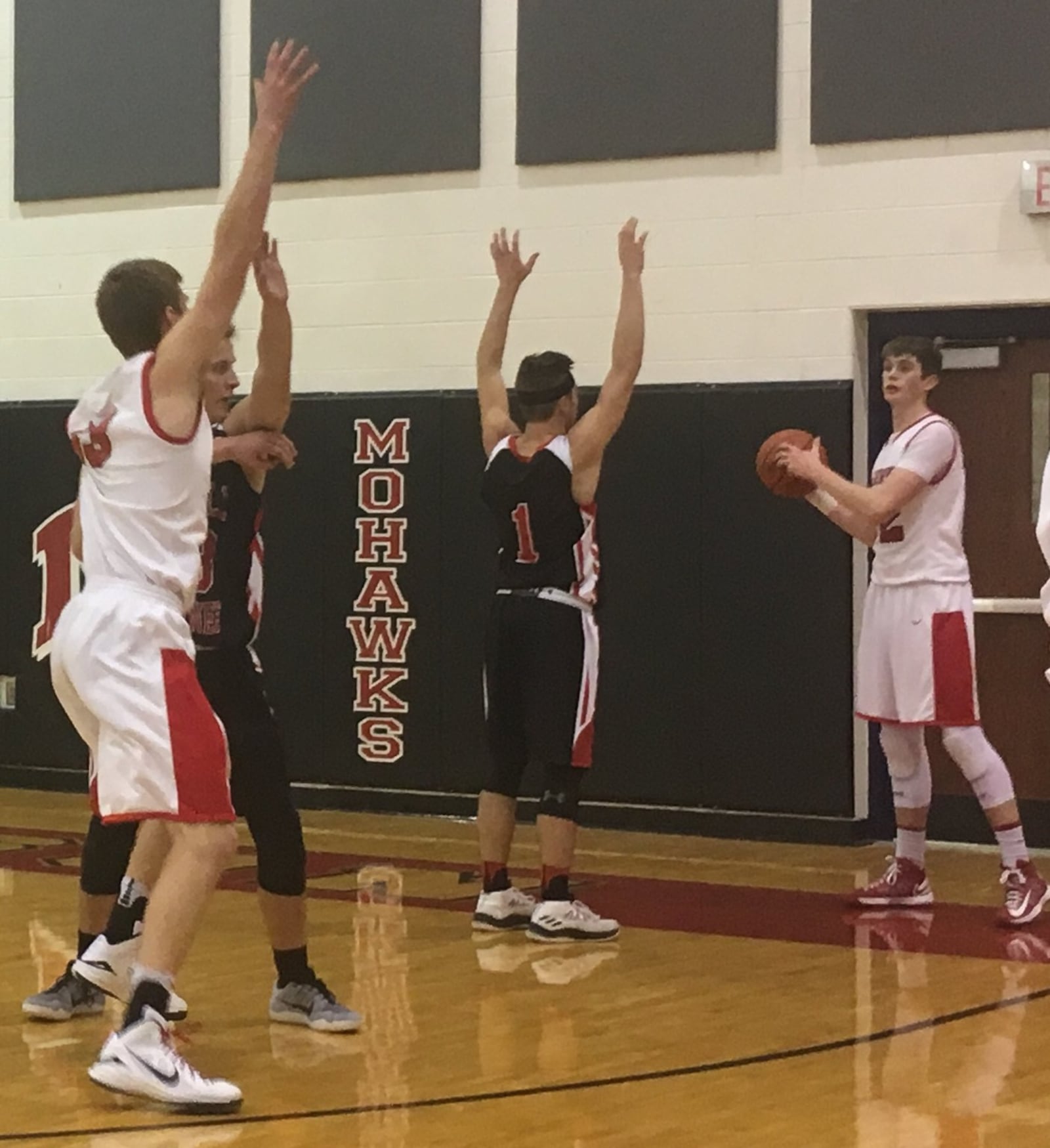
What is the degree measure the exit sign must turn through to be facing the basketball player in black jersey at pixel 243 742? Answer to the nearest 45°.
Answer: approximately 45° to its right

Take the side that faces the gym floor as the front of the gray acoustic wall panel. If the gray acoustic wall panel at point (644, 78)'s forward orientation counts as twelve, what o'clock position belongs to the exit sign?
The exit sign is roughly at 10 o'clock from the gray acoustic wall panel.

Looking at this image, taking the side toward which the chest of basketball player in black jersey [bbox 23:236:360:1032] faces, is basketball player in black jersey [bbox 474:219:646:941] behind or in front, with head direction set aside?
behind

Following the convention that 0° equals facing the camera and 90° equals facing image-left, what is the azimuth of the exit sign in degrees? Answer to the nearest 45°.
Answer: approximately 0°

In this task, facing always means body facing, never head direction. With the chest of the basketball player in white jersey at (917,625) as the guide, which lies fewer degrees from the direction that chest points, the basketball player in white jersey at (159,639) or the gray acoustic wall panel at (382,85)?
the basketball player in white jersey

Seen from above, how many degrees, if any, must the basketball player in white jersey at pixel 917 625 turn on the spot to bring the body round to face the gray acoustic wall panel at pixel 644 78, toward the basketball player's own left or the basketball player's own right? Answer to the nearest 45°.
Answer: approximately 90° to the basketball player's own right

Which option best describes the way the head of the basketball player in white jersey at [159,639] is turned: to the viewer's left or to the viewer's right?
to the viewer's right

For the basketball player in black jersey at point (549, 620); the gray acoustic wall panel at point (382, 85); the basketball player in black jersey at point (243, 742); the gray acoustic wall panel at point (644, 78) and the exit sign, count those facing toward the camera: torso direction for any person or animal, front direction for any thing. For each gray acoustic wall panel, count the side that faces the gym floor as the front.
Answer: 4

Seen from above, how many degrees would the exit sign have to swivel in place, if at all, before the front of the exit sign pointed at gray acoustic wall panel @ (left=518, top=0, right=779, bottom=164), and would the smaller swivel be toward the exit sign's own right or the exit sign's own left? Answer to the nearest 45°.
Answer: approximately 90° to the exit sign's own right
